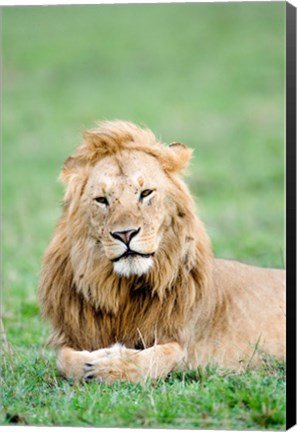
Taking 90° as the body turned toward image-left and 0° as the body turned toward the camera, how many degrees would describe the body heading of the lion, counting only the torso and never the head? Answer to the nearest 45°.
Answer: approximately 45°
